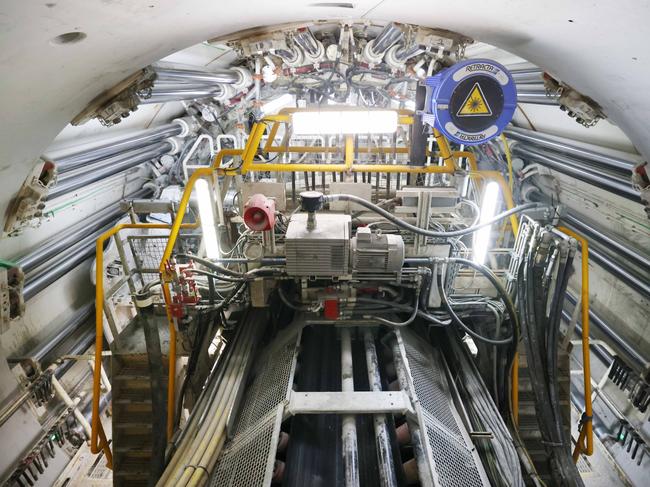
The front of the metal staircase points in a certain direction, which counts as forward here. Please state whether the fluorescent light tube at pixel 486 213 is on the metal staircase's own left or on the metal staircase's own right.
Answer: on the metal staircase's own left

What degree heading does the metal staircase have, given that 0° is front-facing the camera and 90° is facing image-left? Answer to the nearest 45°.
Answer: approximately 0°

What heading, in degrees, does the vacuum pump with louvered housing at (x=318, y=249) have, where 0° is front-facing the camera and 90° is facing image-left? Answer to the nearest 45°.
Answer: approximately 0°
